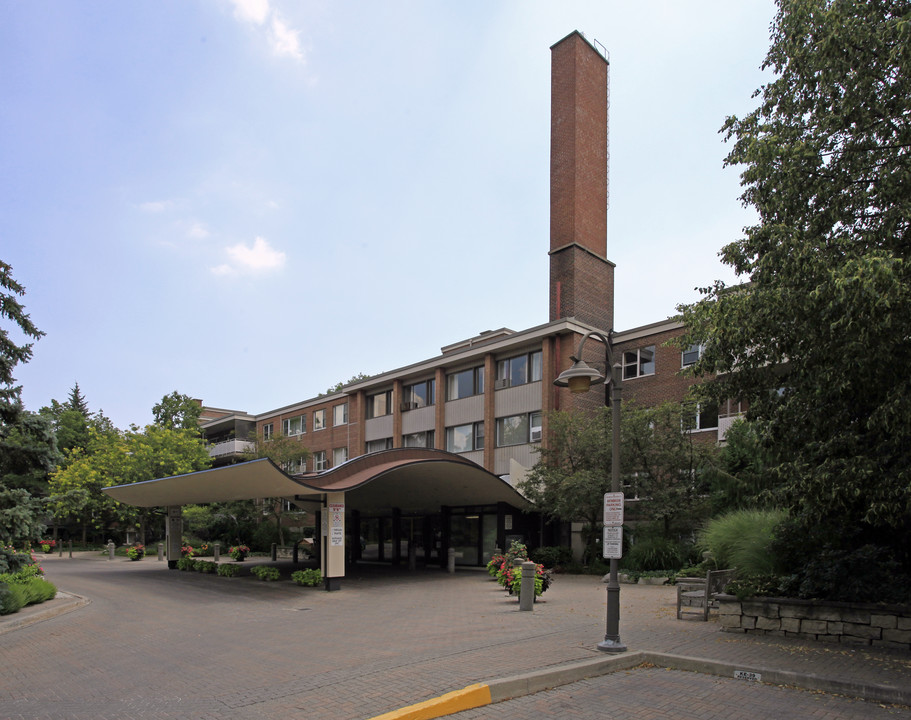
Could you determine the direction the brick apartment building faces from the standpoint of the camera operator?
facing the viewer and to the left of the viewer

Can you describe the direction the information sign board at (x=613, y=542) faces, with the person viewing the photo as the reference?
facing the viewer

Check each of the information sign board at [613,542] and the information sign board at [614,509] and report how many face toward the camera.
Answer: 2

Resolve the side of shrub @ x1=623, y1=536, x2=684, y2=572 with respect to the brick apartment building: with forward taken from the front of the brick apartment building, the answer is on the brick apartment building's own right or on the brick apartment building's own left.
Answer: on the brick apartment building's own left

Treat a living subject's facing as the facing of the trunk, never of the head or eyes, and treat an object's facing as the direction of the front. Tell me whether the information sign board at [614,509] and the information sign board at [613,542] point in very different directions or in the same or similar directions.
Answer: same or similar directions

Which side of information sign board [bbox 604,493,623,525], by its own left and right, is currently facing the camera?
front

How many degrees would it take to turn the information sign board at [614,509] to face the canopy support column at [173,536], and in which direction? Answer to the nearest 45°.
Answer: approximately 135° to its right

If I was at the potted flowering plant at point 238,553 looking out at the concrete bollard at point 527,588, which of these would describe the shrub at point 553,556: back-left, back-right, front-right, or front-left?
front-left

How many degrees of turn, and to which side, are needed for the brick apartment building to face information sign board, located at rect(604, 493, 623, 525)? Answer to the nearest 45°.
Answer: approximately 45° to its left

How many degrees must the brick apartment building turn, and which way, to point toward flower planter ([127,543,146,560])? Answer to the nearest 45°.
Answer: approximately 45° to its right

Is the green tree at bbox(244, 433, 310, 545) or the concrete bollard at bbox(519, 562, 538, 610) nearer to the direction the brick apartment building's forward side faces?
the concrete bollard

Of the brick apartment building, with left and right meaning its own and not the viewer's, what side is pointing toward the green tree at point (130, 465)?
right
